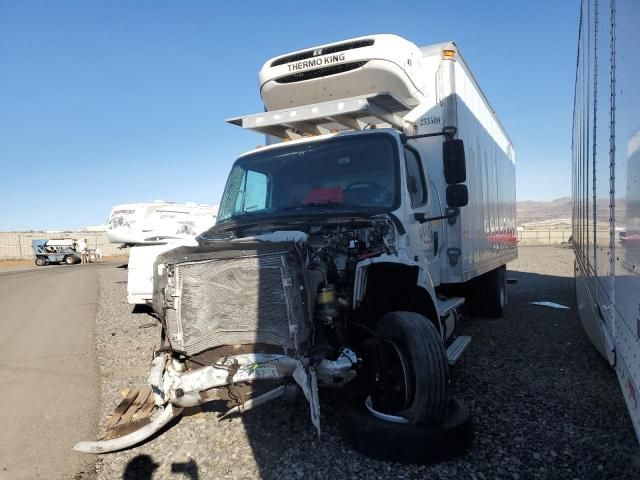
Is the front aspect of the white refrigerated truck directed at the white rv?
no

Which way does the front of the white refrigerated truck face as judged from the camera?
facing the viewer and to the left of the viewer
